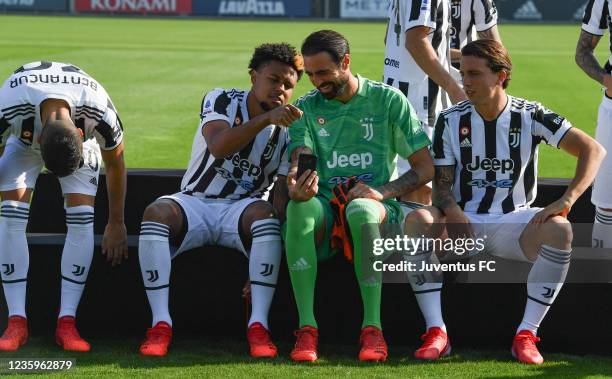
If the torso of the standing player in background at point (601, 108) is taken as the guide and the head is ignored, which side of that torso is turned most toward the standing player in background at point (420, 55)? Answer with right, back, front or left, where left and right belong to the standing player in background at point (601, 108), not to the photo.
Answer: right

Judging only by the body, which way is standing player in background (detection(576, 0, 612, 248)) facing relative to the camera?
toward the camera

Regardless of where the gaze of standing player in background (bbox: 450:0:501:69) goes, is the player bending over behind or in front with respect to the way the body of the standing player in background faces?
in front

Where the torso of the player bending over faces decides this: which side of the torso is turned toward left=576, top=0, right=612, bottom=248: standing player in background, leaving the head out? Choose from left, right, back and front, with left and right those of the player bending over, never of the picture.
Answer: left

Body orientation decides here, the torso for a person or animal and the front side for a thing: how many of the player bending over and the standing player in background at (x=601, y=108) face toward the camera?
2

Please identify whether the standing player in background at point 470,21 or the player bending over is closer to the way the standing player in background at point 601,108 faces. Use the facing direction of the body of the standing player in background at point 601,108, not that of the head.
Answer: the player bending over

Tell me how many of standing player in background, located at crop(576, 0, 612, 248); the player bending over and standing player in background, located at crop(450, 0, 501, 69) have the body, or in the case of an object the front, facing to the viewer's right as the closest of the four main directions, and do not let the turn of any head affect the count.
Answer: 0

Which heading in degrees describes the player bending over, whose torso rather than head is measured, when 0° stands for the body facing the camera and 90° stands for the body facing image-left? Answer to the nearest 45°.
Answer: approximately 0°

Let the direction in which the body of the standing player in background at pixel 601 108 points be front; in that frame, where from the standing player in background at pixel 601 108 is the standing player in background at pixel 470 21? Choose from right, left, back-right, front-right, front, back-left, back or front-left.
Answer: back-right
